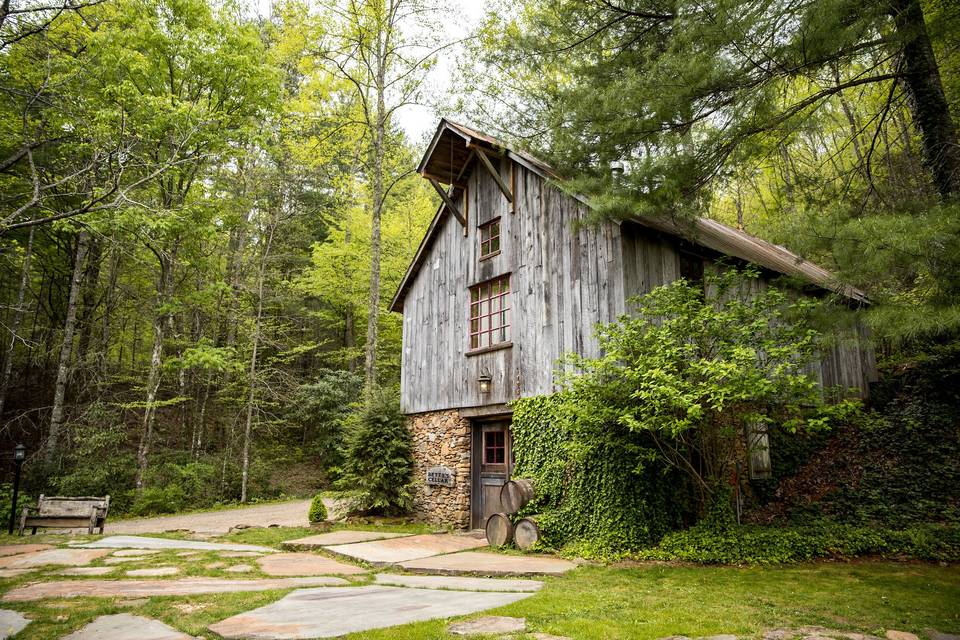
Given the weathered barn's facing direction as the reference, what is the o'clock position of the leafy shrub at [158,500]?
The leafy shrub is roughly at 2 o'clock from the weathered barn.

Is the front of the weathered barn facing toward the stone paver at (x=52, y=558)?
yes

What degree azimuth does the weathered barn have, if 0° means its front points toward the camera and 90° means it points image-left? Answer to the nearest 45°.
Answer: approximately 45°

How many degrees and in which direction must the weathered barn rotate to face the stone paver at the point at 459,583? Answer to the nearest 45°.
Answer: approximately 45° to its left

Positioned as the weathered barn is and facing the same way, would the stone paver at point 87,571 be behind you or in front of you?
in front

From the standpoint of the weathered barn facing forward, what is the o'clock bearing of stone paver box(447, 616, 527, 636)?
The stone paver is roughly at 10 o'clock from the weathered barn.

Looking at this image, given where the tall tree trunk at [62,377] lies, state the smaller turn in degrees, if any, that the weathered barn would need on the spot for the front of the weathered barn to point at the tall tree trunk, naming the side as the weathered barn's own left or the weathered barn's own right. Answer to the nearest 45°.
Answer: approximately 45° to the weathered barn's own right

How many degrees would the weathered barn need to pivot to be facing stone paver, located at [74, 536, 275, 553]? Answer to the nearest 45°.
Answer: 0° — it already faces it

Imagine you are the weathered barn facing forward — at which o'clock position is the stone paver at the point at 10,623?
The stone paver is roughly at 11 o'clock from the weathered barn.

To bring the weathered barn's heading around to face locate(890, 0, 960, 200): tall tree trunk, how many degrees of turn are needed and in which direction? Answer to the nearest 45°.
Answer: approximately 90° to its left

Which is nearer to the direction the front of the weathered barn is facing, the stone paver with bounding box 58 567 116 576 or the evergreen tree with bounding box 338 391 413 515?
the stone paver
